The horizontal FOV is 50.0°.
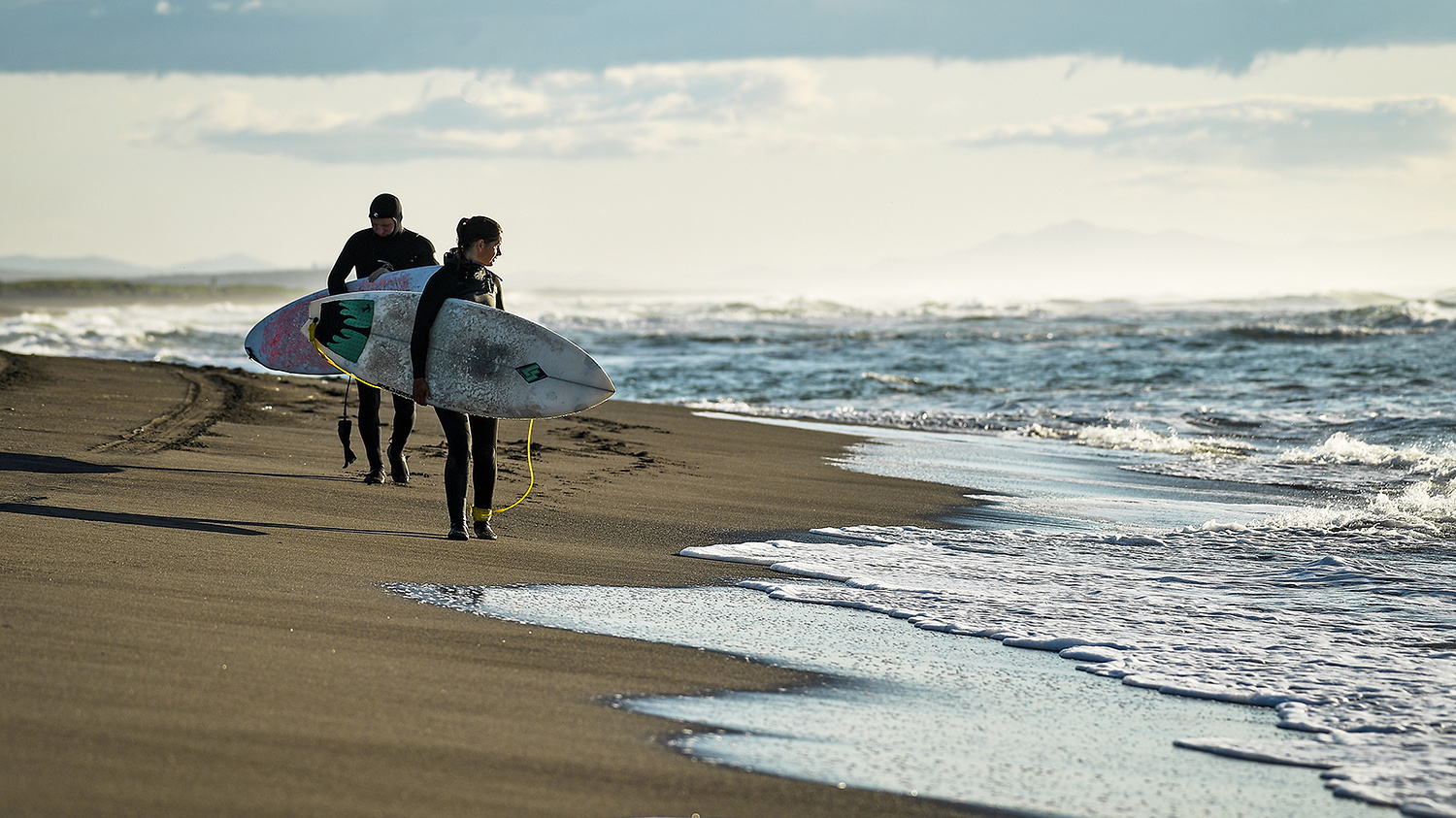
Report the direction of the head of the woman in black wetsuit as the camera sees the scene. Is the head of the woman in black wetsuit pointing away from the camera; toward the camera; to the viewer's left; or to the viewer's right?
to the viewer's right

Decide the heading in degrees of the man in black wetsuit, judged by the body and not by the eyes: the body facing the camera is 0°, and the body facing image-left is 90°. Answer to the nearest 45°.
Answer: approximately 0°

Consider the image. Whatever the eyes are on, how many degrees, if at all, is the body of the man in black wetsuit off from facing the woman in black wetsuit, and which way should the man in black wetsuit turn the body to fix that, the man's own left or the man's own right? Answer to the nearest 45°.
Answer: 0° — they already face them

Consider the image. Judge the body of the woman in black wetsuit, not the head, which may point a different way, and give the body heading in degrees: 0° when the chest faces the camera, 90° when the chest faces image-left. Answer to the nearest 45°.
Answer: approximately 315°

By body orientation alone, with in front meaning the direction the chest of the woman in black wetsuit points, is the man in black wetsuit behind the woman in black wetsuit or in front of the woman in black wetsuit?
behind
